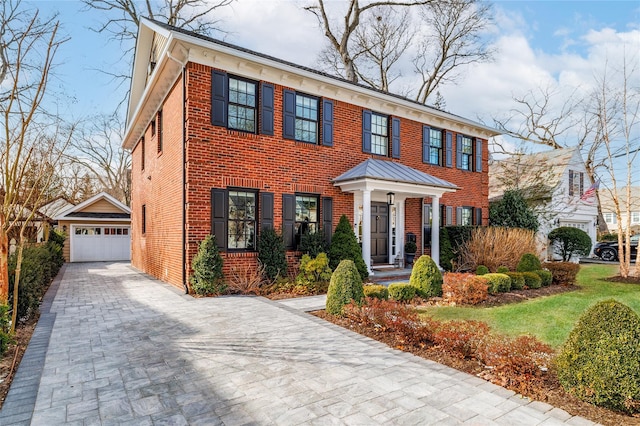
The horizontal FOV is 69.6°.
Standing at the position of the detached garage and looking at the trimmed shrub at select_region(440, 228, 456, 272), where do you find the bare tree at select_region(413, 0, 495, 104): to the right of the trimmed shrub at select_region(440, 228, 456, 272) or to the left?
left

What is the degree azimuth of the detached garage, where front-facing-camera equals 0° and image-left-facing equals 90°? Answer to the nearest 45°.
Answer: approximately 0°

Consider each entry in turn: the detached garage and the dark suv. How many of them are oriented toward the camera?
1

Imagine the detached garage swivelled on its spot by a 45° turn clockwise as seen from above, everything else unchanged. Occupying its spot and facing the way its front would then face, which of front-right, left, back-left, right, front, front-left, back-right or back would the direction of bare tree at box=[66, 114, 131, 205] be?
back-right

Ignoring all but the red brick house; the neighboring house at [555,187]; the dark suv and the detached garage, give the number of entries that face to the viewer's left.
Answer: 1

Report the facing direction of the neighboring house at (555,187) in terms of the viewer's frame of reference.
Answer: facing the viewer and to the right of the viewer

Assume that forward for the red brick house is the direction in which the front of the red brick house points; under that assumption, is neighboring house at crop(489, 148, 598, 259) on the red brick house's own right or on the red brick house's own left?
on the red brick house's own left

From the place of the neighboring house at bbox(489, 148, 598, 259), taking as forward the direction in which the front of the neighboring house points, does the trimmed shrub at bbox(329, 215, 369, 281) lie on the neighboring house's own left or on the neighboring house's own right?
on the neighboring house's own right

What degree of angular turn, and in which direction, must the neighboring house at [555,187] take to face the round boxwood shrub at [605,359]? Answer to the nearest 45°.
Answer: approximately 45° to its right

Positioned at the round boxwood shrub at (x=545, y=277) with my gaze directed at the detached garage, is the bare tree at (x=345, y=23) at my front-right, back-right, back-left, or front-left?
front-right

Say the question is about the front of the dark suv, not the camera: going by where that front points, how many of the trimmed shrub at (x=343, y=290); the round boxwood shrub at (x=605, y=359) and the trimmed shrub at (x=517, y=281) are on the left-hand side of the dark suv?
3

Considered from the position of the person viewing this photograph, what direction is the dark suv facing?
facing to the left of the viewer

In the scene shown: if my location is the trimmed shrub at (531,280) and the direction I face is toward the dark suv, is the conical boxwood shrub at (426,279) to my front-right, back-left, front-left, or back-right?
back-left
